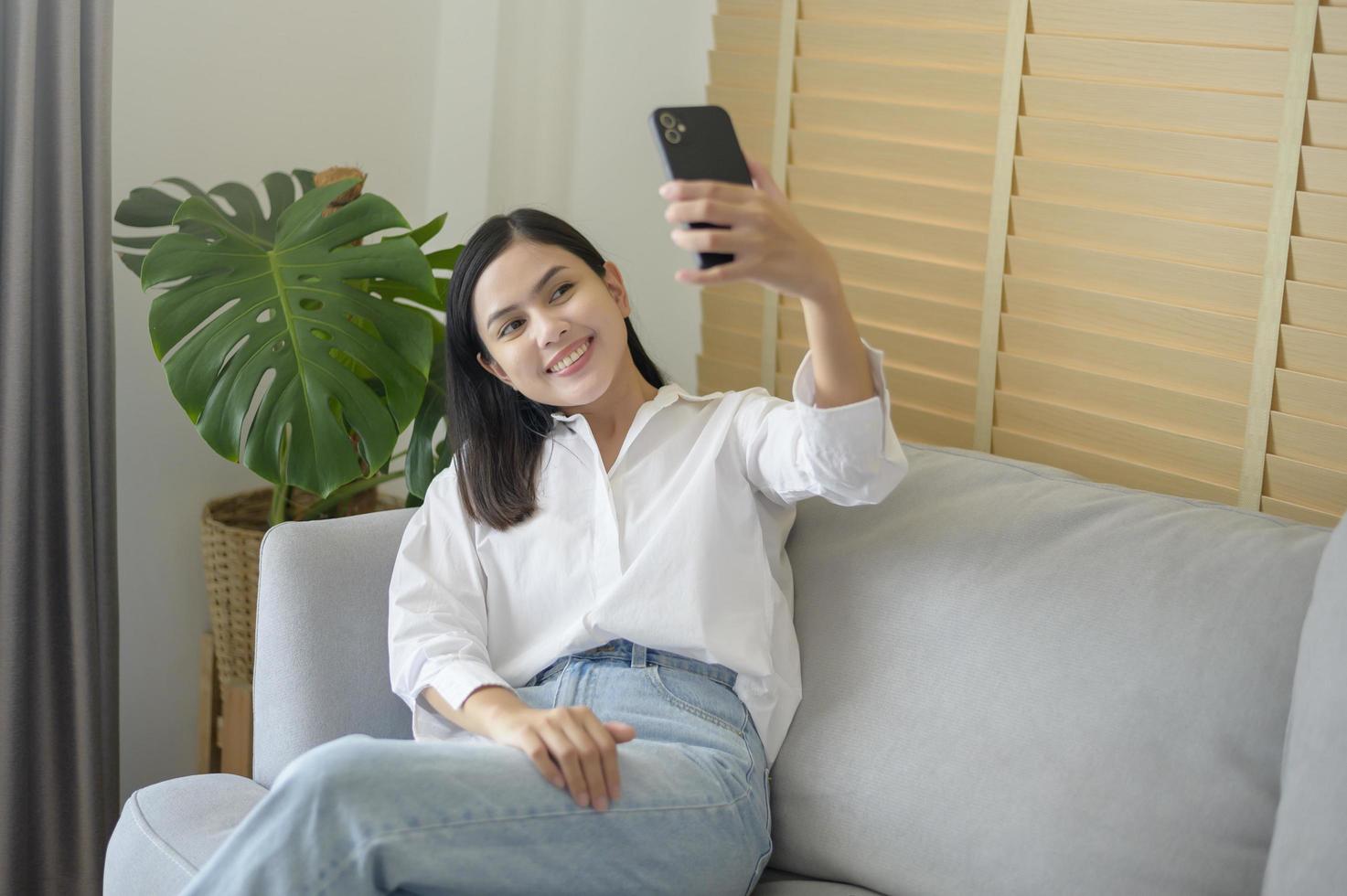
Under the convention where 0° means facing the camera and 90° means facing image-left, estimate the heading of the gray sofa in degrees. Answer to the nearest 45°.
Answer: approximately 45°

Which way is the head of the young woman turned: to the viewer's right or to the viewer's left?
to the viewer's right

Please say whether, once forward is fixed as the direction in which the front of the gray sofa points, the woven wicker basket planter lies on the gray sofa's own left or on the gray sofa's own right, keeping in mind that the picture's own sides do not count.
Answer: on the gray sofa's own right

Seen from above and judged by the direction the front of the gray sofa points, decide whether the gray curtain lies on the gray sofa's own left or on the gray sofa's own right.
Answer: on the gray sofa's own right

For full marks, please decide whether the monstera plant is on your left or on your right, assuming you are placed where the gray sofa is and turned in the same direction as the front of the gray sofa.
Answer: on your right
